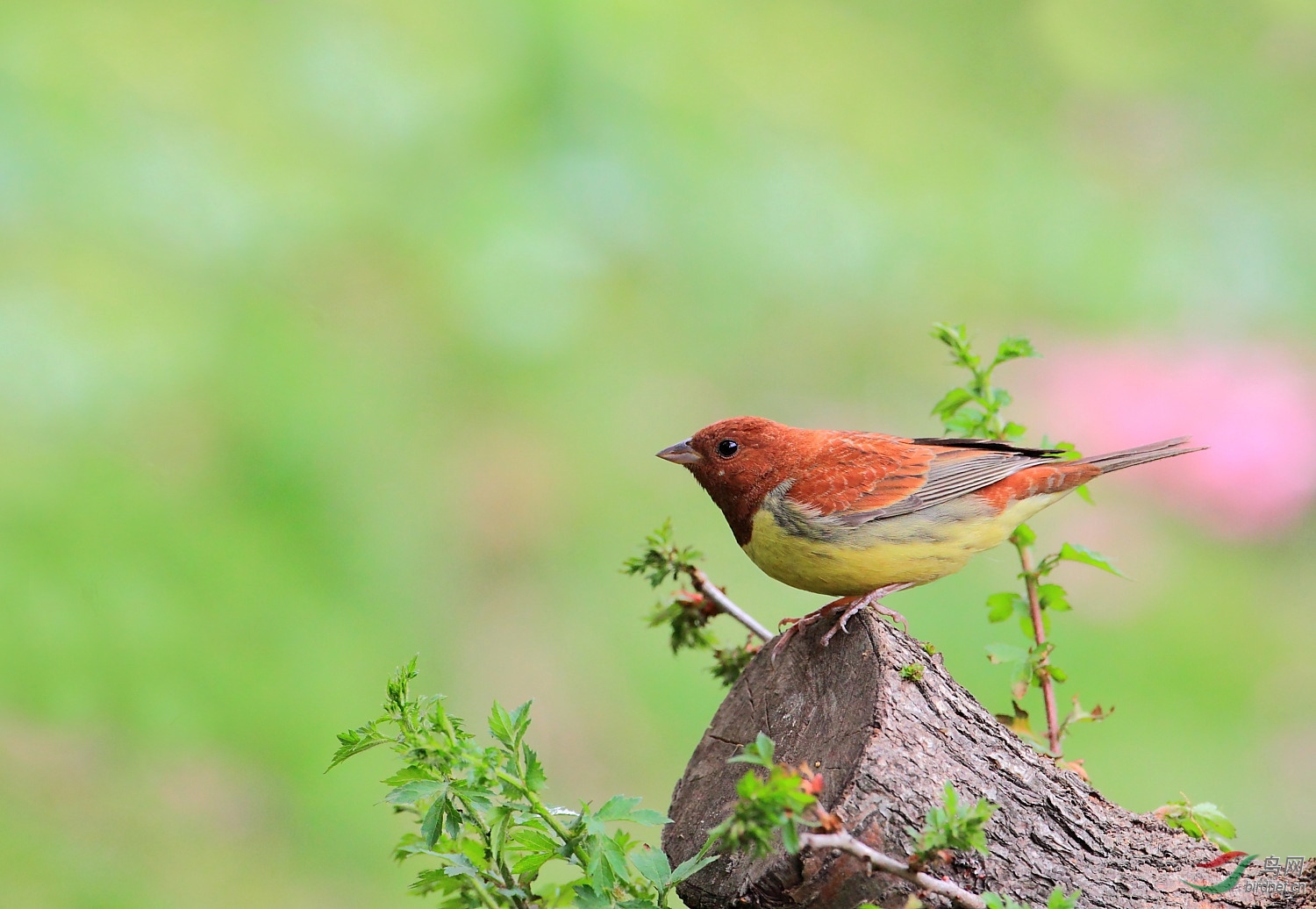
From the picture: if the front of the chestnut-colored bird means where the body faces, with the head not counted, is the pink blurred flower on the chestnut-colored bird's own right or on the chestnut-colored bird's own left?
on the chestnut-colored bird's own right

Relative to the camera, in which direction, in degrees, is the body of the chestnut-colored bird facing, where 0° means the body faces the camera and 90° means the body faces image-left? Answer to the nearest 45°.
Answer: approximately 90°
